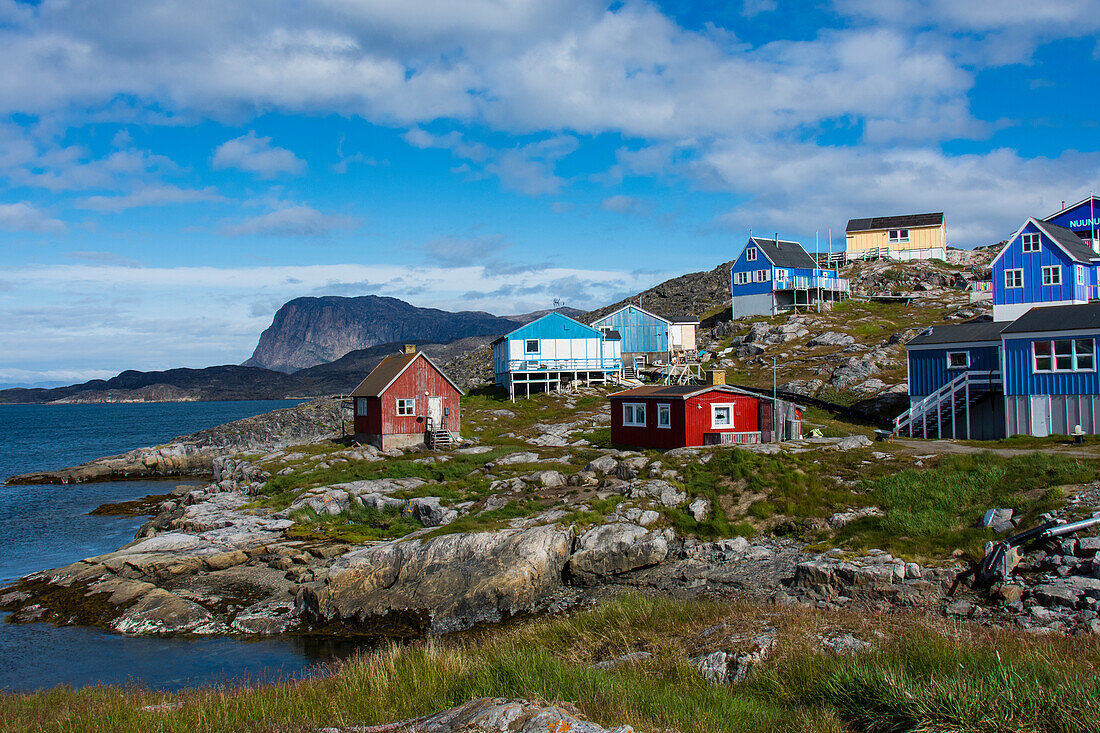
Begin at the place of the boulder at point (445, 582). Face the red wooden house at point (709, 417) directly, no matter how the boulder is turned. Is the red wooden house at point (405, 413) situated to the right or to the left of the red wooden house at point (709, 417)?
left

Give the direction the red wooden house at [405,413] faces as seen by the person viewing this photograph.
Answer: facing the viewer and to the right of the viewer

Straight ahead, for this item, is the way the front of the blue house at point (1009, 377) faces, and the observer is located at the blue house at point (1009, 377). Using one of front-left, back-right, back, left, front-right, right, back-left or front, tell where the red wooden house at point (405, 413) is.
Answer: right

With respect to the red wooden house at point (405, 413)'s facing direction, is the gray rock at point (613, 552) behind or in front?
in front

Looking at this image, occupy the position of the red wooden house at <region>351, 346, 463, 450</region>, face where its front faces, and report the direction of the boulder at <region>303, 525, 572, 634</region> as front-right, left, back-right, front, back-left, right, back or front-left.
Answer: front-right

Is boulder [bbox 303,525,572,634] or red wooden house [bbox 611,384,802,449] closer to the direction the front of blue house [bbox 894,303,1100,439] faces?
the boulder

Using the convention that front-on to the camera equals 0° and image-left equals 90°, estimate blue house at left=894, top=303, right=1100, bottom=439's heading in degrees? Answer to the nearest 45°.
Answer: approximately 0°

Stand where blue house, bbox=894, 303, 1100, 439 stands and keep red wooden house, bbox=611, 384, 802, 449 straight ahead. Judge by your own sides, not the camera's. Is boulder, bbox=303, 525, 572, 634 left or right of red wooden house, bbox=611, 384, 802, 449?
left

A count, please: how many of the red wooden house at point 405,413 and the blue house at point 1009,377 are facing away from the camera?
0
